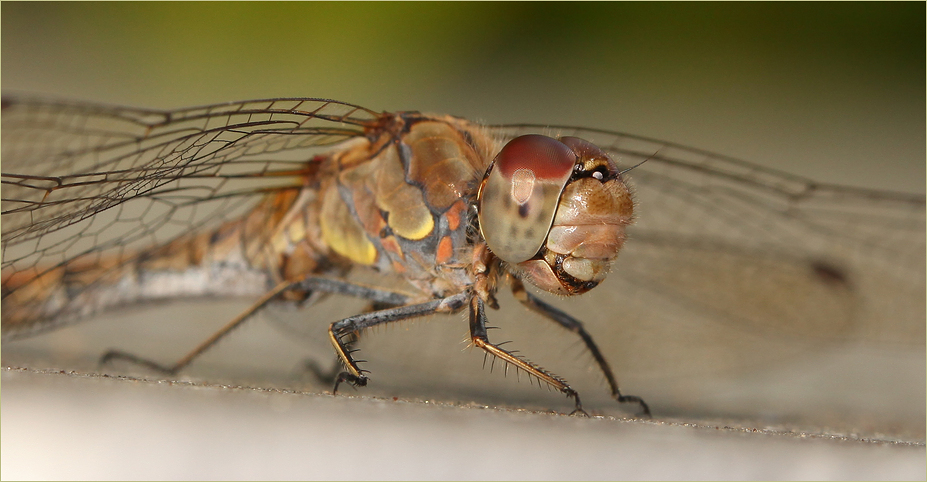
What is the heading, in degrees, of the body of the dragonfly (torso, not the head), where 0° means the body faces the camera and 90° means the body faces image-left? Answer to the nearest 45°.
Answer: approximately 315°
